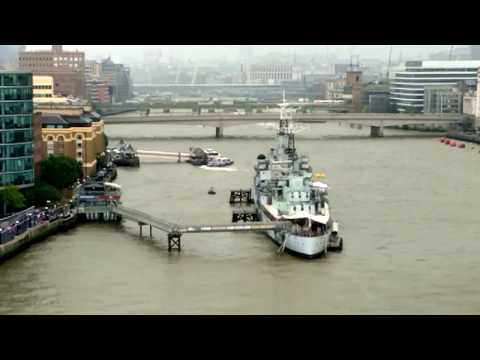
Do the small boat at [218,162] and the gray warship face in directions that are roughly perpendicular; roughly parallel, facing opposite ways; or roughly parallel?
roughly perpendicular

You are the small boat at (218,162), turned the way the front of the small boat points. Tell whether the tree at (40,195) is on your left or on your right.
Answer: on your right

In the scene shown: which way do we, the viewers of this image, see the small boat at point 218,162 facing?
facing to the right of the viewer

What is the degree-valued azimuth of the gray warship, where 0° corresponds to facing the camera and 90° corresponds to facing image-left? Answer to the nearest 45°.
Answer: approximately 180°

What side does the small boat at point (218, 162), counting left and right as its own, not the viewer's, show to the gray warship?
right

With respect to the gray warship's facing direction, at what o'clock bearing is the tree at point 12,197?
The tree is roughly at 9 o'clock from the gray warship.

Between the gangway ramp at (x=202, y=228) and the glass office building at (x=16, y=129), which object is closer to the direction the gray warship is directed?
the glass office building

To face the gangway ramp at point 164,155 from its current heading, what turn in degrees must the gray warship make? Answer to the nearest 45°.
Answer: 0° — it already faces it

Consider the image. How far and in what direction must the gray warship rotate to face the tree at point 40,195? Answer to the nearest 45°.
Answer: approximately 90° to its left
